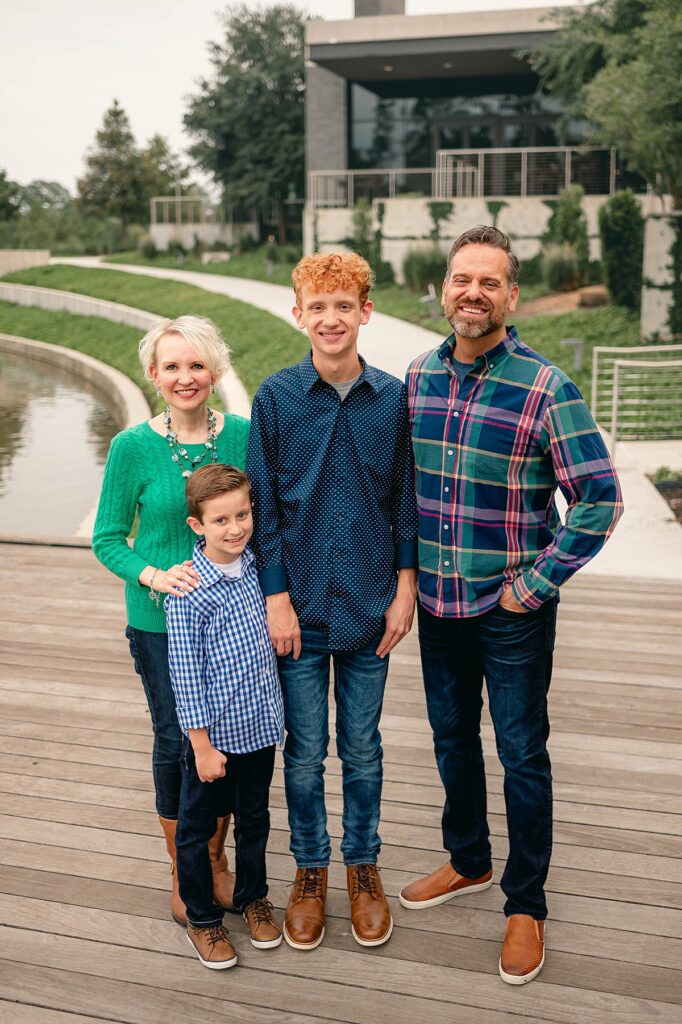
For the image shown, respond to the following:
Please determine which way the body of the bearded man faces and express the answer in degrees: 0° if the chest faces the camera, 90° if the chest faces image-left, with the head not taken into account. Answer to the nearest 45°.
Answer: approximately 45°

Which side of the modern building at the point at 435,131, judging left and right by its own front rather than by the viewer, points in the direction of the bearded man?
front

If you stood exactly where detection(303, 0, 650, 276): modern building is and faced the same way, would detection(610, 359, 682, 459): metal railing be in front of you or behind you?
in front

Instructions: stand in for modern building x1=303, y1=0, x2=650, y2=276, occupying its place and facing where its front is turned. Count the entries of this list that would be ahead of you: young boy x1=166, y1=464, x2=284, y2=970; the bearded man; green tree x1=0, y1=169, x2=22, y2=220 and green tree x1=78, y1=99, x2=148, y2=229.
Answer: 2

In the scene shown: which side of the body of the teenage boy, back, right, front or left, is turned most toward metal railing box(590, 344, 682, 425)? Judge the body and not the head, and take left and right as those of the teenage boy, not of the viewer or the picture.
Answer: back

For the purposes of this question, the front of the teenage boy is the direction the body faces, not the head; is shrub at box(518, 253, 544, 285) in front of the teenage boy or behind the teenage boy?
behind

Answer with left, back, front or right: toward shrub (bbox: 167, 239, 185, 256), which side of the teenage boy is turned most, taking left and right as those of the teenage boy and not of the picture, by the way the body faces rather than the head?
back

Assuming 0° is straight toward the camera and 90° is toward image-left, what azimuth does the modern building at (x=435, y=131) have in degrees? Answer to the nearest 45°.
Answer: approximately 0°

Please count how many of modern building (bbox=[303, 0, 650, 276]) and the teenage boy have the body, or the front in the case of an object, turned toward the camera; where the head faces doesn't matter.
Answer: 2

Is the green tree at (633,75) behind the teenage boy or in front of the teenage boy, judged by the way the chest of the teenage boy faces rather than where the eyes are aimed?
behind
